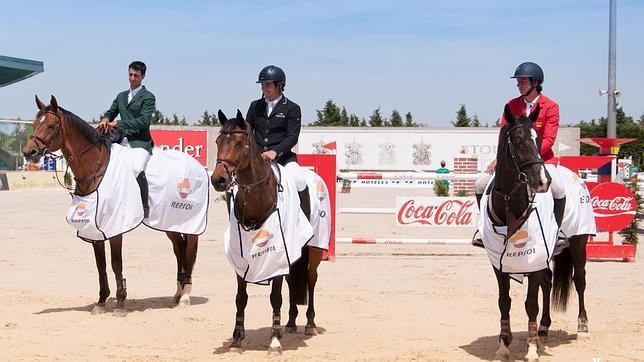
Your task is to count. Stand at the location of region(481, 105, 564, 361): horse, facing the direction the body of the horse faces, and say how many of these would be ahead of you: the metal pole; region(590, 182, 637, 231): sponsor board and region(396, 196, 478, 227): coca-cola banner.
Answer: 0

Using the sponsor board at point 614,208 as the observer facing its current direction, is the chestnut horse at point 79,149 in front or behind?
in front

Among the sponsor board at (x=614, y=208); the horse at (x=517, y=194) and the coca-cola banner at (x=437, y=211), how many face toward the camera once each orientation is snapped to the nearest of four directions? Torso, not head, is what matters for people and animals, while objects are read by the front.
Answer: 3

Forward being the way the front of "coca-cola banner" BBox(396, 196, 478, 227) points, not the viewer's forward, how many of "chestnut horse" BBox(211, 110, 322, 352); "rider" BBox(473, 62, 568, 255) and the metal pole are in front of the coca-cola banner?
2

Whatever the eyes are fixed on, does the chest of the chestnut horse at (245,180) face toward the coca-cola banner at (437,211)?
no

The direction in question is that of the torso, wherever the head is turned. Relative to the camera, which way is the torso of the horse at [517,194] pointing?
toward the camera

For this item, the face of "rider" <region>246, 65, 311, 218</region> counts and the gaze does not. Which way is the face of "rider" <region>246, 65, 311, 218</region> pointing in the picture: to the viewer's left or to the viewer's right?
to the viewer's left

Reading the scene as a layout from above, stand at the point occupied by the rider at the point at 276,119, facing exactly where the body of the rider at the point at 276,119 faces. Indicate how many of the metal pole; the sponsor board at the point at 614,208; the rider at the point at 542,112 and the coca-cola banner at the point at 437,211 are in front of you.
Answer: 0

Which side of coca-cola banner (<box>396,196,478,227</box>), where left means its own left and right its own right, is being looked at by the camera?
front

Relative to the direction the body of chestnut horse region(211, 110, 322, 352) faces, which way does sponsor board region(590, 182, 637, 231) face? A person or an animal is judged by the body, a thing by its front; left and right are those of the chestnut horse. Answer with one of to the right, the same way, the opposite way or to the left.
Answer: the same way

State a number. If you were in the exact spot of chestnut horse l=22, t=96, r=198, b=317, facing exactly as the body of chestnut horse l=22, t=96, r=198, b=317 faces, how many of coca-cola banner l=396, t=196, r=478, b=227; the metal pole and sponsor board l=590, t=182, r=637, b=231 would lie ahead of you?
0

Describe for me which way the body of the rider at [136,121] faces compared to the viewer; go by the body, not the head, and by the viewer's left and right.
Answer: facing the viewer and to the left of the viewer

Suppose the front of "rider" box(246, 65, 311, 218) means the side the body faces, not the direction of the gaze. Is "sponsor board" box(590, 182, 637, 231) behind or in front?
behind

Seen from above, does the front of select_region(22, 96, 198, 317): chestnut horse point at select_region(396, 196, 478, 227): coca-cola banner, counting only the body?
no

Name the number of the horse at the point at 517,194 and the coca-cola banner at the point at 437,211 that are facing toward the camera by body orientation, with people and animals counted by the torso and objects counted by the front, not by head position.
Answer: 2

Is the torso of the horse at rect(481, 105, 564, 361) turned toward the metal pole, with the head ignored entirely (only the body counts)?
no
